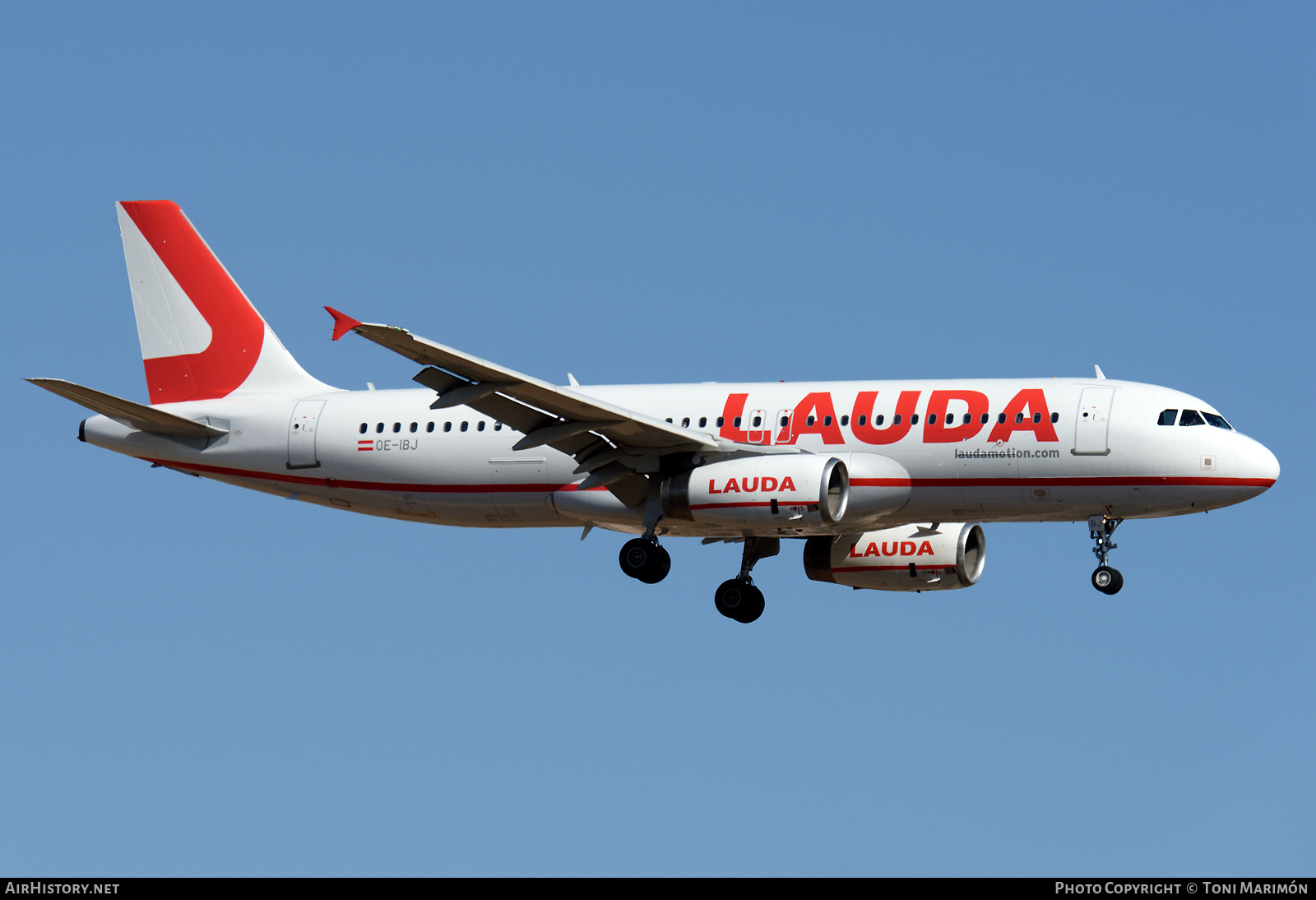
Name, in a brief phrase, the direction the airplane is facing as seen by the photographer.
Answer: facing to the right of the viewer
